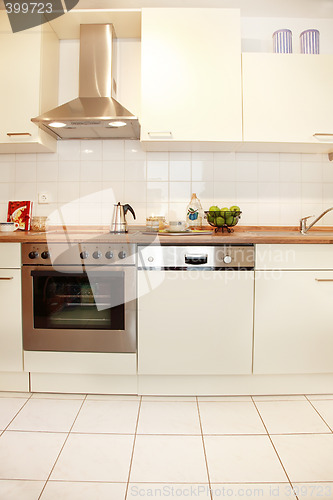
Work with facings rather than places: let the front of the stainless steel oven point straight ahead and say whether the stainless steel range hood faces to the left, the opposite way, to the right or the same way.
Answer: the same way

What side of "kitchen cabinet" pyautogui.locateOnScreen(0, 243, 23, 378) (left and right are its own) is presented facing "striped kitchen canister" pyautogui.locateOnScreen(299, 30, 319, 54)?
left

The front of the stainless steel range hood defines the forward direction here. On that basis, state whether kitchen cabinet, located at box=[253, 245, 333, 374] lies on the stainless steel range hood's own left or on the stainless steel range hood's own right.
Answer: on the stainless steel range hood's own left

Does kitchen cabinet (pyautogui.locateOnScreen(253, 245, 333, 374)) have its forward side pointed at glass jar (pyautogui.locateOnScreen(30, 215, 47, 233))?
no

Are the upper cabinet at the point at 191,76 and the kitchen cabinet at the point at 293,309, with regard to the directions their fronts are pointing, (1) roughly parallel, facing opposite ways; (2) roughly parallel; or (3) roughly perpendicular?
roughly parallel

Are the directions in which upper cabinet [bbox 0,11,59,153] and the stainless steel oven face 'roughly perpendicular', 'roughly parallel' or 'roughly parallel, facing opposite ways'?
roughly parallel

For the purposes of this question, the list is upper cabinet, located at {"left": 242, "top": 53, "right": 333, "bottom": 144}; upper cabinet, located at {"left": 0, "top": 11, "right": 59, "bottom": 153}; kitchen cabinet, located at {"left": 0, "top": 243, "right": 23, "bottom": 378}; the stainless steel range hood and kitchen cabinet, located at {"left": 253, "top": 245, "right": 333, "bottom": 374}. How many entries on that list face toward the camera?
5

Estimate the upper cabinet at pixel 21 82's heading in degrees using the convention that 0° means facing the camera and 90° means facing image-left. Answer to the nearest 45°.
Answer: approximately 0°

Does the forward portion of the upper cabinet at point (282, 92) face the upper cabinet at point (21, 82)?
no

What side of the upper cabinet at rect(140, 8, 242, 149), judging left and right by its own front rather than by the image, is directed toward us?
front

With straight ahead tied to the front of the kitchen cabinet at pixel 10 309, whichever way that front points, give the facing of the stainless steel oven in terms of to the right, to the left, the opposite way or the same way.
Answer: the same way

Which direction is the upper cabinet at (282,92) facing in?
toward the camera

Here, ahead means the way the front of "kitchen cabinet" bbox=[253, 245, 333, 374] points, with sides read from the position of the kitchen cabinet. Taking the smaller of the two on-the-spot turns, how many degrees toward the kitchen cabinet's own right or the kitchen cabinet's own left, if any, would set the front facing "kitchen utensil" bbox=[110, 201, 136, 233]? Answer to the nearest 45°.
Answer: approximately 90° to the kitchen cabinet's own right

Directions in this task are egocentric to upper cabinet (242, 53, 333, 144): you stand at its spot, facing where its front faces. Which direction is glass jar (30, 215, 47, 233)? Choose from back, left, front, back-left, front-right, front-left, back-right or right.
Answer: right
